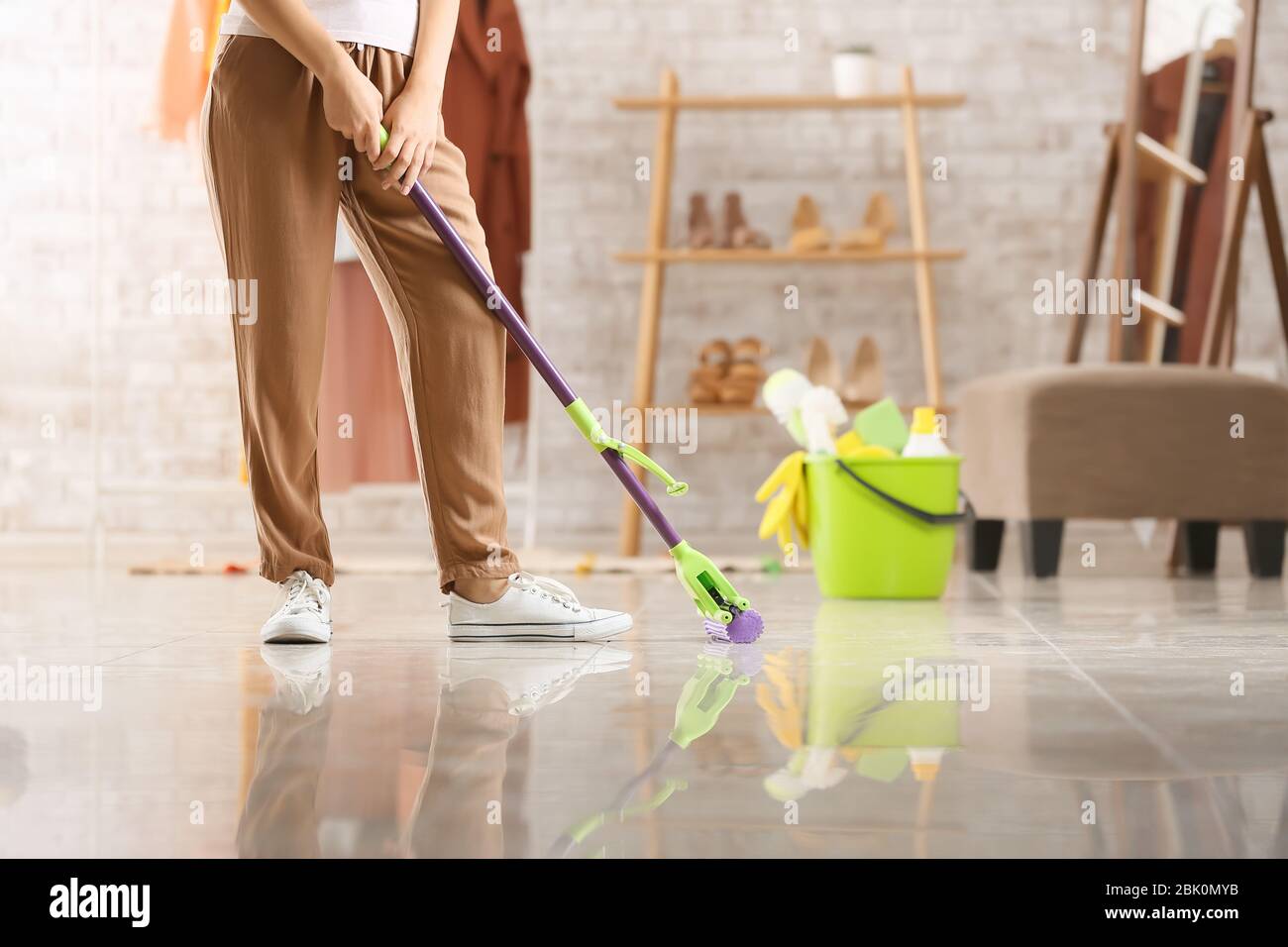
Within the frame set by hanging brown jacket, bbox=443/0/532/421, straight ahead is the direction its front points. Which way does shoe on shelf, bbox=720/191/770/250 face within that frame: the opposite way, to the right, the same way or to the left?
to the left

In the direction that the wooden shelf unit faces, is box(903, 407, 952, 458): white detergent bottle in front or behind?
in front

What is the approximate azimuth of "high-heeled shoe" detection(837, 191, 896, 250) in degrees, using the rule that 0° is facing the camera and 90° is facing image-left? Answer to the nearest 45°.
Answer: approximately 90°

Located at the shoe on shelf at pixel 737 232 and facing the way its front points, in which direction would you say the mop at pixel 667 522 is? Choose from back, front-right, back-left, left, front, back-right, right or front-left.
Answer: right

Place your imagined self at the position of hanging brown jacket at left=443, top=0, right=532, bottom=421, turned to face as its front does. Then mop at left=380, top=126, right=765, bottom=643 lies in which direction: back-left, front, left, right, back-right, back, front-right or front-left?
front

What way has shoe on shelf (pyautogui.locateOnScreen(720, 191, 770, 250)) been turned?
to the viewer's right

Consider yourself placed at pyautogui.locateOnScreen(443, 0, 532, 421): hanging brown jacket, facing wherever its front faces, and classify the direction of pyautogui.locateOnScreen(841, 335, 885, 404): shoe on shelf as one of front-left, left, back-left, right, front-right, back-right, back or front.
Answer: left

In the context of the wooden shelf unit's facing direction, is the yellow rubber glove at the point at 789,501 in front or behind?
in front

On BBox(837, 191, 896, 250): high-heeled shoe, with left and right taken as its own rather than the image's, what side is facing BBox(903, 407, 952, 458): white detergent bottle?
left

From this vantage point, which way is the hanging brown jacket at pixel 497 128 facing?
toward the camera

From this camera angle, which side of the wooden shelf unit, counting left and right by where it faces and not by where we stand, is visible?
front

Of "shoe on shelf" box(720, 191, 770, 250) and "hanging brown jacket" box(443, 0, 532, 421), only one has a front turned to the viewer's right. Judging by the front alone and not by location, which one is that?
the shoe on shelf
